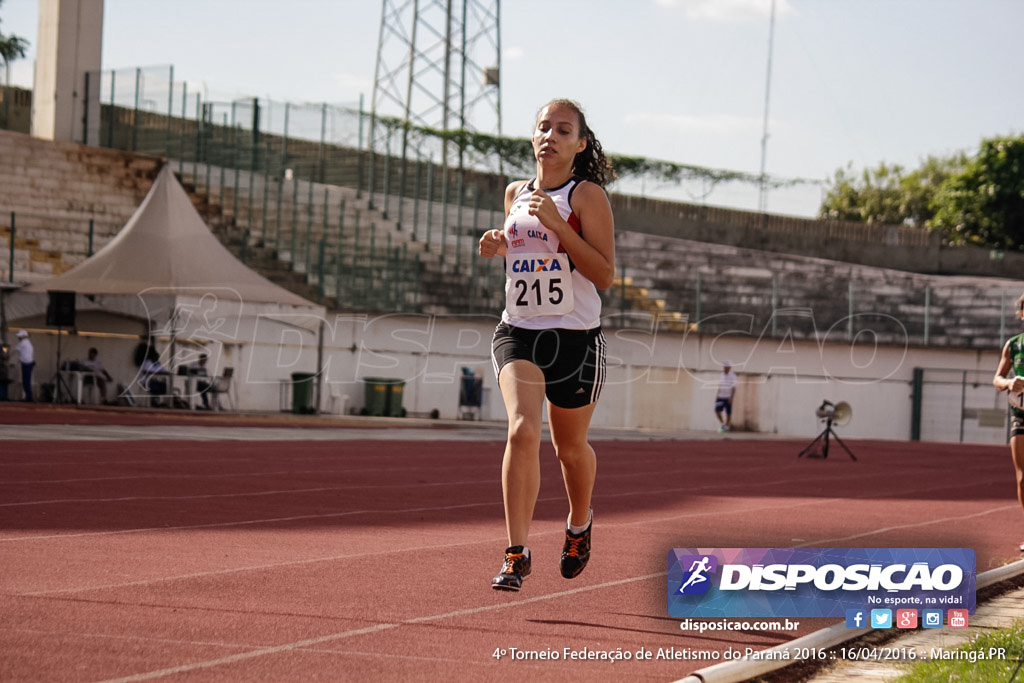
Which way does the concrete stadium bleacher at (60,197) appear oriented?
toward the camera

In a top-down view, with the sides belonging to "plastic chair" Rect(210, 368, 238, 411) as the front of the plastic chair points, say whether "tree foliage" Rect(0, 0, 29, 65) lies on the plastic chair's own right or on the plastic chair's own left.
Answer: on the plastic chair's own right

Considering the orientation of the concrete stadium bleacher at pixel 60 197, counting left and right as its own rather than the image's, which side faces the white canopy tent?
front

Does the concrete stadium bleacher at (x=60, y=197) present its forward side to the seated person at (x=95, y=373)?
yes

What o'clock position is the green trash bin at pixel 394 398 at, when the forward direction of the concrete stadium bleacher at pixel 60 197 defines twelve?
The green trash bin is roughly at 10 o'clock from the concrete stadium bleacher.

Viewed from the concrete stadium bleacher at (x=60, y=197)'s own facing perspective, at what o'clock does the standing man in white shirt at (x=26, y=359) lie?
The standing man in white shirt is roughly at 12 o'clock from the concrete stadium bleacher.

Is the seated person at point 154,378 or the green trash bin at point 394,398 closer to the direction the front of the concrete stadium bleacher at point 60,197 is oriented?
the seated person

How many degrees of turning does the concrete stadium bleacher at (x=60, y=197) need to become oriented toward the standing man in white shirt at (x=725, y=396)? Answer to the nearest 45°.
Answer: approximately 90° to its left

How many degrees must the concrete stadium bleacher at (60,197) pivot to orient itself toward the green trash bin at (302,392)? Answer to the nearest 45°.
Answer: approximately 45° to its left

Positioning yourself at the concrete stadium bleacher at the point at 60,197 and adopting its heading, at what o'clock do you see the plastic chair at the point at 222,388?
The plastic chair is roughly at 11 o'clock from the concrete stadium bleacher.

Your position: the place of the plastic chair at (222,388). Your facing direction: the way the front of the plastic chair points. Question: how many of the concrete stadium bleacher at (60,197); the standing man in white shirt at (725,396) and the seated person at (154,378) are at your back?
1

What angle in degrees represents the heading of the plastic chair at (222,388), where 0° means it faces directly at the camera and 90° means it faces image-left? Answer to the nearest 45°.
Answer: approximately 90°

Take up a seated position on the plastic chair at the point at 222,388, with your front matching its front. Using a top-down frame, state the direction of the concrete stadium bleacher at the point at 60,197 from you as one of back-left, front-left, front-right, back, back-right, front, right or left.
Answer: front-right

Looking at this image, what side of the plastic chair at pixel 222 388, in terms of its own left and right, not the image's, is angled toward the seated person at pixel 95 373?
front

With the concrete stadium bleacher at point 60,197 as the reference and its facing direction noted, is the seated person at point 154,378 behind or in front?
in front

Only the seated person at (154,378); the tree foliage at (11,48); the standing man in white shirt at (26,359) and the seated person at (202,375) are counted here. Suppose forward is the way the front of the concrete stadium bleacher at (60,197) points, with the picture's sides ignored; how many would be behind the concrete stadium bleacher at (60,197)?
1

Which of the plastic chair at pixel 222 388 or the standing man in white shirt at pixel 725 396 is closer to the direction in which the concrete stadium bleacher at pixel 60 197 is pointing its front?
the plastic chair
